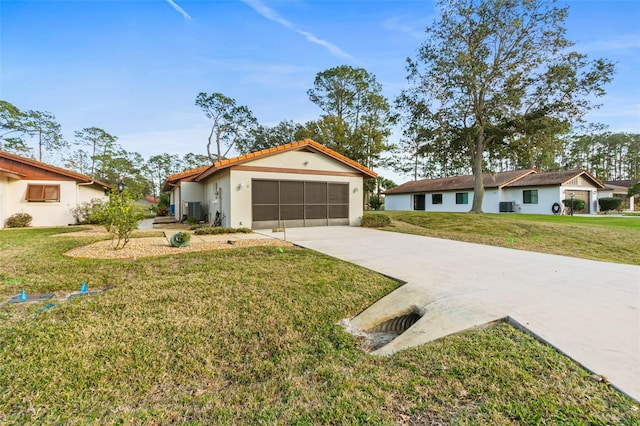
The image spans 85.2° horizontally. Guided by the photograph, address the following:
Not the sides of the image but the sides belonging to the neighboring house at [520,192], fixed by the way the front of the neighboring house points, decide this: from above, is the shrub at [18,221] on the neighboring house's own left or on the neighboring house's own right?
on the neighboring house's own right

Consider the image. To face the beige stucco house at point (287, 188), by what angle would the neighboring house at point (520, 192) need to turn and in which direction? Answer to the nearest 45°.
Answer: approximately 90° to its right

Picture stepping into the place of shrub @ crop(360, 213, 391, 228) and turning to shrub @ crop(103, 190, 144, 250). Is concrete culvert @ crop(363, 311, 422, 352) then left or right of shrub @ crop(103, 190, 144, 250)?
left

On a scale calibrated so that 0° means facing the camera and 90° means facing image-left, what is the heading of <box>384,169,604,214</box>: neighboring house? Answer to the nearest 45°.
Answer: approximately 315°

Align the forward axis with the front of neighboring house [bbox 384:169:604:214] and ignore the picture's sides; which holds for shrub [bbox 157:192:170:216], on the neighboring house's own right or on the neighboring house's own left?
on the neighboring house's own right

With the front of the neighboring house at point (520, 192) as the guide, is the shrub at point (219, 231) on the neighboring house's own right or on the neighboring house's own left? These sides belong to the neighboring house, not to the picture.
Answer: on the neighboring house's own right

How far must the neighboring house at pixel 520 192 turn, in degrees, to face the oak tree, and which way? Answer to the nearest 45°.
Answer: approximately 45° to its right

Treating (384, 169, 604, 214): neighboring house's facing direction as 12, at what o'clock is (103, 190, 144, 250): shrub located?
The shrub is roughly at 2 o'clock from the neighboring house.

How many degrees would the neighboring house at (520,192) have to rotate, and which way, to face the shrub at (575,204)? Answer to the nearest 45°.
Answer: approximately 45° to its left
